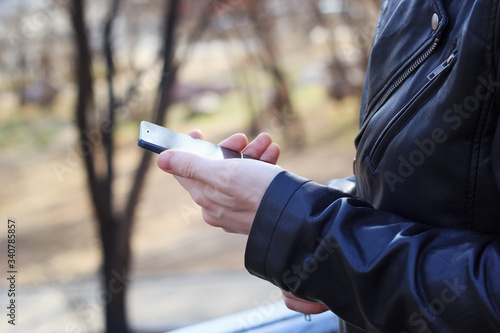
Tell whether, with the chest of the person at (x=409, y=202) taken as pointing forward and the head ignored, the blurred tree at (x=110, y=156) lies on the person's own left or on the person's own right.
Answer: on the person's own right

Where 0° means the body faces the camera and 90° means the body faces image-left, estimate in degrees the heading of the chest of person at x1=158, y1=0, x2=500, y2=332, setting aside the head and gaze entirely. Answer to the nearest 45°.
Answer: approximately 90°
